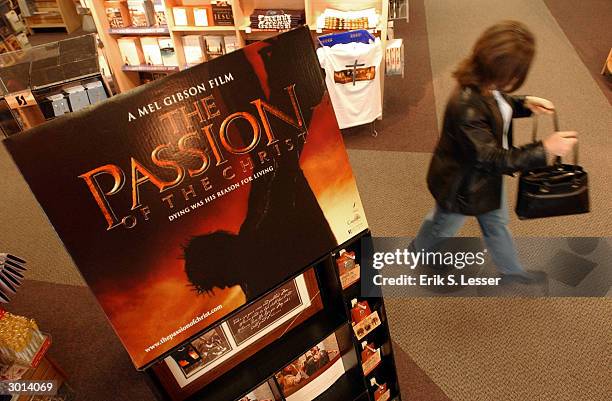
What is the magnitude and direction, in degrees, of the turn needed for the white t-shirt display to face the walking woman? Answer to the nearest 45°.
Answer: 0° — it already faces them

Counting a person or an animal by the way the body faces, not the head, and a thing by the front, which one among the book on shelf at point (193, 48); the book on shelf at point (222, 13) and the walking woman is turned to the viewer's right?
the walking woman

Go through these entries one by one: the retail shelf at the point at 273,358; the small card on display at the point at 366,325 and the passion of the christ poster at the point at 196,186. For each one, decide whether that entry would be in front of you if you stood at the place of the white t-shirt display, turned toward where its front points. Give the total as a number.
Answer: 3

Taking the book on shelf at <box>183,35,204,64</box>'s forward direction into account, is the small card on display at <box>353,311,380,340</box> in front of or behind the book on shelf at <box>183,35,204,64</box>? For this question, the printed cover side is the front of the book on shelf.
in front

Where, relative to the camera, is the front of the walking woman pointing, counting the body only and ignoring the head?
to the viewer's right

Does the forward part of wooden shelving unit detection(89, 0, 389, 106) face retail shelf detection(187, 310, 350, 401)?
yes

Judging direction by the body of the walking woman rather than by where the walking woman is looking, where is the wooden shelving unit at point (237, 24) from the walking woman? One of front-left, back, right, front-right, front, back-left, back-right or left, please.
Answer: back-left

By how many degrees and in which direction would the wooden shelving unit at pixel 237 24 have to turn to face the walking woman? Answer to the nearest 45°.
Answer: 0° — it already faces them

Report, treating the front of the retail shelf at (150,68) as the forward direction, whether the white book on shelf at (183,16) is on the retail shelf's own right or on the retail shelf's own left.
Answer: on the retail shelf's own left

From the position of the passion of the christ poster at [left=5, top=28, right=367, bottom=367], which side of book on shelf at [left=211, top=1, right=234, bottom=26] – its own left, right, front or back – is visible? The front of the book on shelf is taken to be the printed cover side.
front

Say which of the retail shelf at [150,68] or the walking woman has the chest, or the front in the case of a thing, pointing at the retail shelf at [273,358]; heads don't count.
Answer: the retail shelf at [150,68]

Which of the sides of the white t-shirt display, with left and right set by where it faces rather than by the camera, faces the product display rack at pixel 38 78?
right
